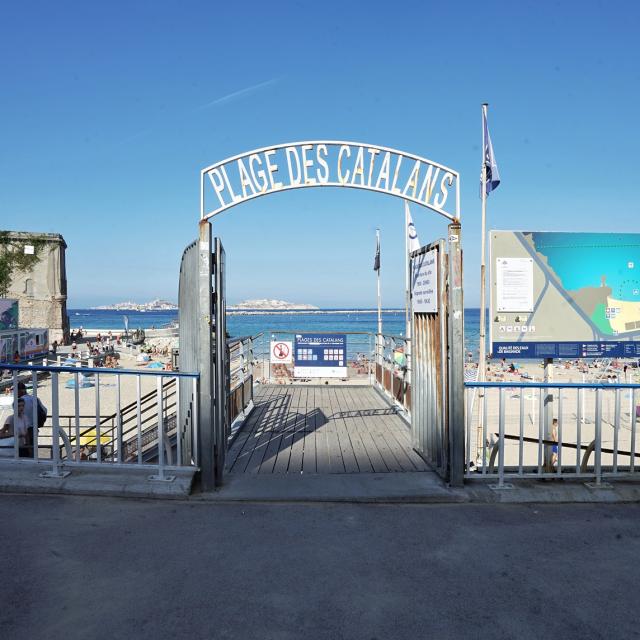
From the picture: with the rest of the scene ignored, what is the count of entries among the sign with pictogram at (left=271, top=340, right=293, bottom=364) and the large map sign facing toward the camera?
2

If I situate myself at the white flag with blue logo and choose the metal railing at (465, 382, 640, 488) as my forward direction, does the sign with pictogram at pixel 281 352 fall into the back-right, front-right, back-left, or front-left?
back-right

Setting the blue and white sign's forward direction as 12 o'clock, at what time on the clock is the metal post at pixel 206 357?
The metal post is roughly at 12 o'clock from the blue and white sign.

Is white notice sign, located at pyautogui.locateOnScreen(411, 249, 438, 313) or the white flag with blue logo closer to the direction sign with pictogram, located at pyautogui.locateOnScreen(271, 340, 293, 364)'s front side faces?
the white notice sign

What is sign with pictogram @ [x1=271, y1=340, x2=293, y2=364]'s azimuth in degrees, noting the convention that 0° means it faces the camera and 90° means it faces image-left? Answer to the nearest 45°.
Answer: approximately 0°

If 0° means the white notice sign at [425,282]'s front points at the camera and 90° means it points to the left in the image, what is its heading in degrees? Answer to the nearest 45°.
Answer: approximately 45°

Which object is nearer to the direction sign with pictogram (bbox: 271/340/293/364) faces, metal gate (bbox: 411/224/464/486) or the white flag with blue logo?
the metal gate

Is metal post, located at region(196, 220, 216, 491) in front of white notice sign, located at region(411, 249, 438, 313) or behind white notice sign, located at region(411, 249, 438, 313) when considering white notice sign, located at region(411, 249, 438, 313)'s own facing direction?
in front

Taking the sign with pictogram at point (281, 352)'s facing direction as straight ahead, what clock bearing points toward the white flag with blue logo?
The white flag with blue logo is roughly at 10 o'clock from the sign with pictogram.
